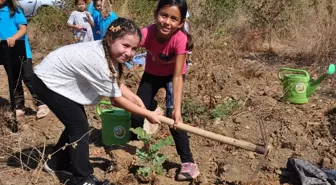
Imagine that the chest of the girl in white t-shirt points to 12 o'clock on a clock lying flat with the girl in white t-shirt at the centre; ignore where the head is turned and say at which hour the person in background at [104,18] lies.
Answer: The person in background is roughly at 9 o'clock from the girl in white t-shirt.

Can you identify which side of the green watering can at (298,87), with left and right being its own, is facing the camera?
right

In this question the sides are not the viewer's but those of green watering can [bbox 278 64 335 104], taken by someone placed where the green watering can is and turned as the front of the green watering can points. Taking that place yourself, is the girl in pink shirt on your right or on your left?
on your right

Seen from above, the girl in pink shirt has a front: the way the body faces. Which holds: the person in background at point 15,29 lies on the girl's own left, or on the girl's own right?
on the girl's own right

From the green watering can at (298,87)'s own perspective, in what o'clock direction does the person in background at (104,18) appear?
The person in background is roughly at 6 o'clock from the green watering can.

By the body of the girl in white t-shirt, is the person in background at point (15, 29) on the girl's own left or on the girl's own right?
on the girl's own left

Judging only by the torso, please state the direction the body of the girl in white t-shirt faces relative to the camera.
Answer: to the viewer's right

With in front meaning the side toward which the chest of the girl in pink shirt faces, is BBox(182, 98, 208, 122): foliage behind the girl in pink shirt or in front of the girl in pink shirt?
behind

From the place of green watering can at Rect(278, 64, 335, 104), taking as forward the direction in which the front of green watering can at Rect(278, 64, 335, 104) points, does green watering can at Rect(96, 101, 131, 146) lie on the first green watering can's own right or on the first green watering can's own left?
on the first green watering can's own right

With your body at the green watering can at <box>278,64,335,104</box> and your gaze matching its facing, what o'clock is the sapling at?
The sapling is roughly at 4 o'clock from the green watering can.

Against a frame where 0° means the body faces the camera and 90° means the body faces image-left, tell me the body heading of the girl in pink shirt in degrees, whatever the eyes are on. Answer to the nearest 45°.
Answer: approximately 0°

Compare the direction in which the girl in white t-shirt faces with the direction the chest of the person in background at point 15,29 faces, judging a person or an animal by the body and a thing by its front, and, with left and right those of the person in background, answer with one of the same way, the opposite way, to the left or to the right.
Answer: to the left
